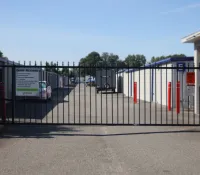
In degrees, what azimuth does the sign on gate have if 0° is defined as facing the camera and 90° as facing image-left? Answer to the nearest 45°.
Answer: approximately 0°

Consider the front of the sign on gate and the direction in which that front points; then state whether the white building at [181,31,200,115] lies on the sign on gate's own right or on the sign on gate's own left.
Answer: on the sign on gate's own left
